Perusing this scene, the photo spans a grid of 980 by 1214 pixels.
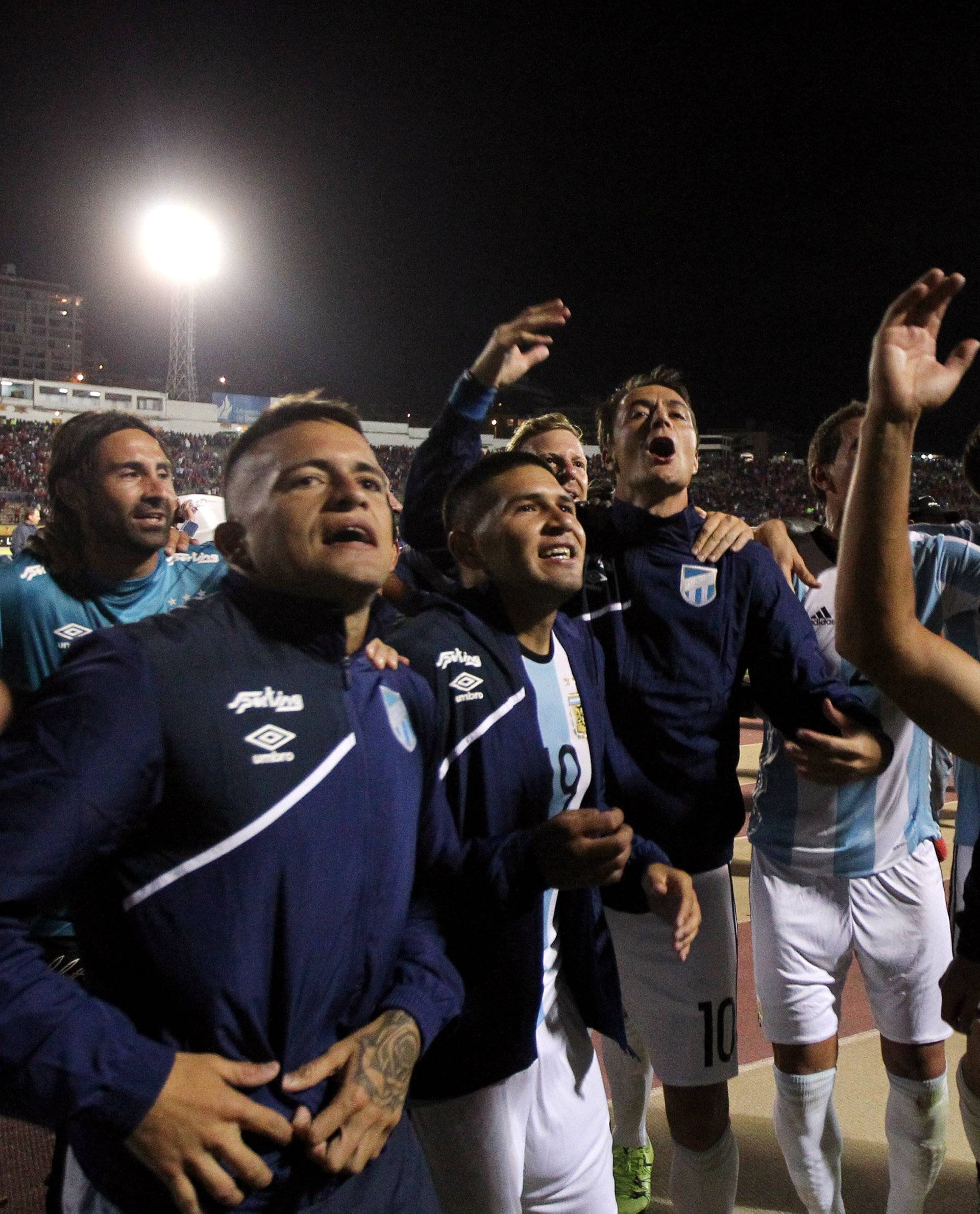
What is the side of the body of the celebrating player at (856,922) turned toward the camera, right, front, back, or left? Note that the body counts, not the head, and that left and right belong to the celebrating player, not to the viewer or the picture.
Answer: front

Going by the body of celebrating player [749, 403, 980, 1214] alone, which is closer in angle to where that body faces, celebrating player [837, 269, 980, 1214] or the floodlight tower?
the celebrating player

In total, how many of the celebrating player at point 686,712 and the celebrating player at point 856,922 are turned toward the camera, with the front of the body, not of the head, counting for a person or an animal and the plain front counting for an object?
2

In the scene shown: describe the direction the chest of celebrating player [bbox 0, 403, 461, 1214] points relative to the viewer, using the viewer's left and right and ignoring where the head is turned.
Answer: facing the viewer and to the right of the viewer

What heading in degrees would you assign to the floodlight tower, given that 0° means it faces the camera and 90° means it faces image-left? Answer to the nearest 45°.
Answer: approximately 0°

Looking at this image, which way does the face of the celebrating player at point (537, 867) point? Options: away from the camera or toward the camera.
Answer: toward the camera

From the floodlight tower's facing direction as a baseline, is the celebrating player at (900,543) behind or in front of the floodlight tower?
in front

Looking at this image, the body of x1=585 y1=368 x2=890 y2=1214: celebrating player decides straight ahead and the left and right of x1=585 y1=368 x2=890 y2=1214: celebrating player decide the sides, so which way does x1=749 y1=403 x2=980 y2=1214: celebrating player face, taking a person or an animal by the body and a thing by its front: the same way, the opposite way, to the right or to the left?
the same way

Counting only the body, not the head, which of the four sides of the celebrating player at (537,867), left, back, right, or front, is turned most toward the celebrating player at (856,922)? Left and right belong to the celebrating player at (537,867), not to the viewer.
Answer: left

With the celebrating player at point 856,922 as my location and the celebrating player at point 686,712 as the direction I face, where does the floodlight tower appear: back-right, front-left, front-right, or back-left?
front-right

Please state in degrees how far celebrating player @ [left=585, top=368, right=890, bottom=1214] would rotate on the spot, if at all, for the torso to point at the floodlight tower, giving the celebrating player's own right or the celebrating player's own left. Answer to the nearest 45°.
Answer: approximately 135° to the celebrating player's own right

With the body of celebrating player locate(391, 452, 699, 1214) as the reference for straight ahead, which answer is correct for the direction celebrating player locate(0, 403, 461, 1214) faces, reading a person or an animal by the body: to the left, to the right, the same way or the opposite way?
the same way

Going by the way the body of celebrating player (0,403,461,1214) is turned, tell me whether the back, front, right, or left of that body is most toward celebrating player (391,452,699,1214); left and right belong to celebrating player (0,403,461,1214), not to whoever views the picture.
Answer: left

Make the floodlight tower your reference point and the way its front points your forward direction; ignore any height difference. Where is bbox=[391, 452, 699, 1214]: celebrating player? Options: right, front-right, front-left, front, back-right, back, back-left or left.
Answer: front

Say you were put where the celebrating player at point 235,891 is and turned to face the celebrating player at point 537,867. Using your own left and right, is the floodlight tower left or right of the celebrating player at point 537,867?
left
